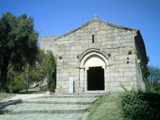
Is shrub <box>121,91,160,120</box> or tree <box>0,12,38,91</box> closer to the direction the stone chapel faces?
the shrub

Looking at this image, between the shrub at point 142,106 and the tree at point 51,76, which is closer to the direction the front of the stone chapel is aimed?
the shrub

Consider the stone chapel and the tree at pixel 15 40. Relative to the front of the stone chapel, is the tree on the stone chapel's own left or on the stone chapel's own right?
on the stone chapel's own right

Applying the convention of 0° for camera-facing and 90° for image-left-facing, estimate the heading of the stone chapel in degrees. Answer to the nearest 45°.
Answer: approximately 0°

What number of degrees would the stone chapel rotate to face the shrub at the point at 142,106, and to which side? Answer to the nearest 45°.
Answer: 0° — it already faces it
